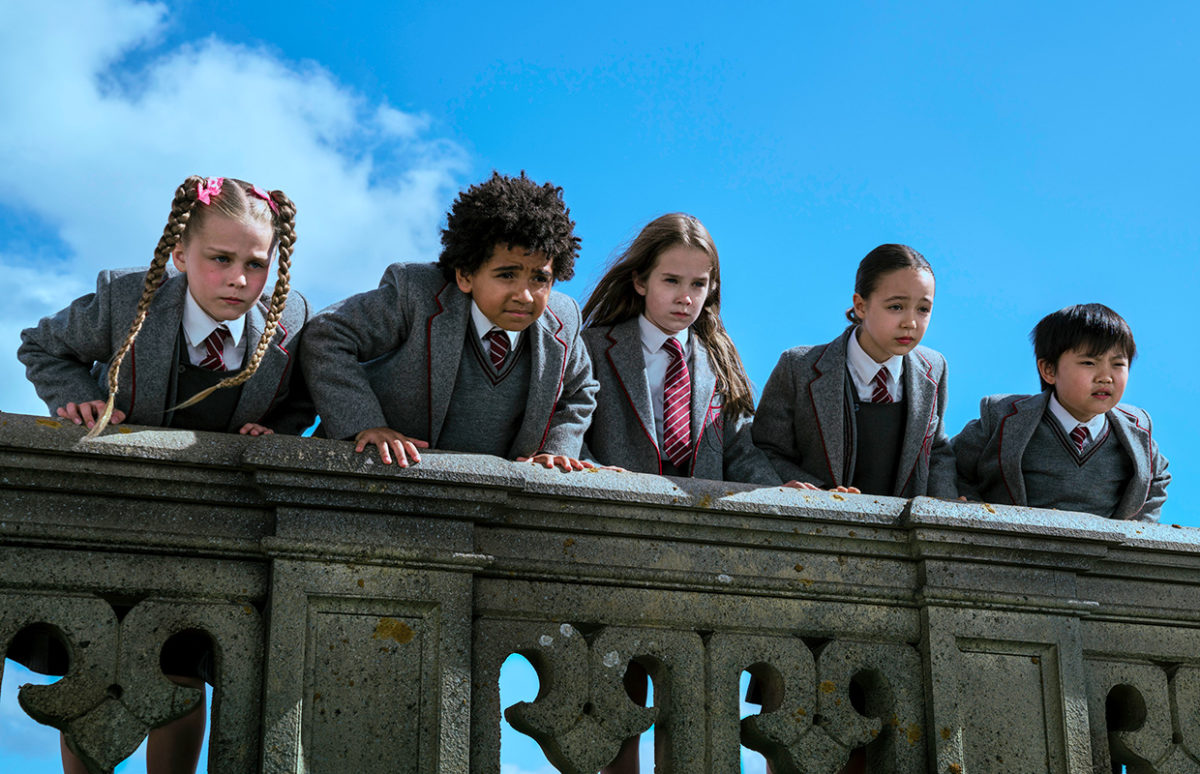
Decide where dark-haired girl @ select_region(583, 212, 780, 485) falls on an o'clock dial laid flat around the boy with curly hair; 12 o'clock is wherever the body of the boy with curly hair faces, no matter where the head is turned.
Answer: The dark-haired girl is roughly at 9 o'clock from the boy with curly hair.

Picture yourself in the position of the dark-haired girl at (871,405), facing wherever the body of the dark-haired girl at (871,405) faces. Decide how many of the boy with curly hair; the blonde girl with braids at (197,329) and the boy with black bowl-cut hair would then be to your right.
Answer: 2

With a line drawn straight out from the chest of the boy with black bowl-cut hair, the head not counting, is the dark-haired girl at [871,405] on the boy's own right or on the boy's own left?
on the boy's own right

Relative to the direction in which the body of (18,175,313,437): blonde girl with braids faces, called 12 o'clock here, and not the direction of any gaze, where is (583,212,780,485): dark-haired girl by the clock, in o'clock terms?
The dark-haired girl is roughly at 10 o'clock from the blonde girl with braids.

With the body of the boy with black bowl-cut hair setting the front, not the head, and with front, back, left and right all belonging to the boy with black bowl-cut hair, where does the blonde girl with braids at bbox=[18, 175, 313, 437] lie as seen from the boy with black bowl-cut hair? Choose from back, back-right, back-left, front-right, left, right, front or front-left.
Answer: right

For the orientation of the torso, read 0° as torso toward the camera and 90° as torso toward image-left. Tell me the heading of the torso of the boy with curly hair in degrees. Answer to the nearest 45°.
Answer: approximately 315°
